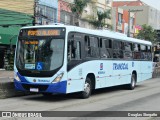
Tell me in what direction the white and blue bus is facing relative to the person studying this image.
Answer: facing the viewer and to the left of the viewer

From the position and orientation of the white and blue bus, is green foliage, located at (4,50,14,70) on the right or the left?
on its right

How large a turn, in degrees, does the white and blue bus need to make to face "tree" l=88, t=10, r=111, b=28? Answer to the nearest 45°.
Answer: approximately 135° to its right

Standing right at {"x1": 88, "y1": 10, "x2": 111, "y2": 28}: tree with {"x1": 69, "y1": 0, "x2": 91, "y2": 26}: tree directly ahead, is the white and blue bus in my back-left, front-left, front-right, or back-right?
front-left

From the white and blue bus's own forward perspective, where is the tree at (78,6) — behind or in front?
behind

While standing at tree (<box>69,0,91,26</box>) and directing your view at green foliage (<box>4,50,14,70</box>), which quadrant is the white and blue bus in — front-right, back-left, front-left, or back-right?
front-left

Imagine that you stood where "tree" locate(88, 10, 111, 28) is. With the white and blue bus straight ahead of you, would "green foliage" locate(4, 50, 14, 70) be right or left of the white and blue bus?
right
